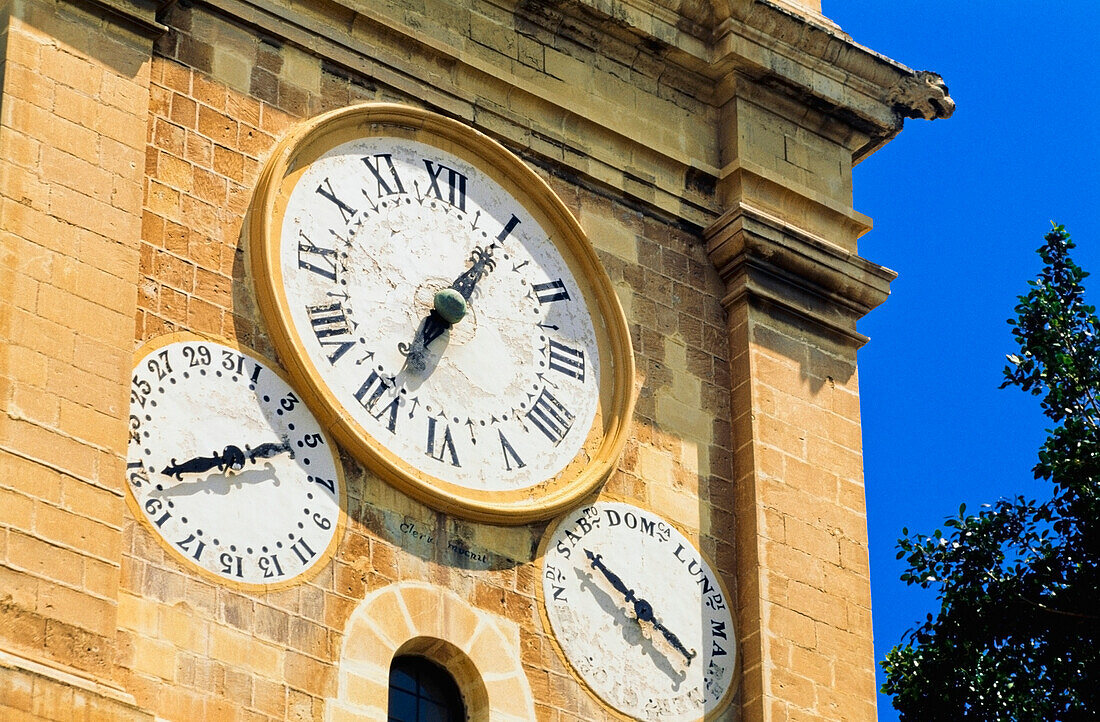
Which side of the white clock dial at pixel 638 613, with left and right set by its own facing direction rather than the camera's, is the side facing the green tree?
left

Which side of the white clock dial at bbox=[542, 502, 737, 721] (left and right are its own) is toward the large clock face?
right

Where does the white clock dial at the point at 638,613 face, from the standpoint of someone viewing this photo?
facing the viewer and to the right of the viewer
